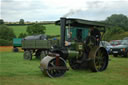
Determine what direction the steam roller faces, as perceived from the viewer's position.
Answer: facing the viewer and to the left of the viewer

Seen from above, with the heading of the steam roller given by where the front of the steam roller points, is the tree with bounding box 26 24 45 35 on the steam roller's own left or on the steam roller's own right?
on the steam roller's own right

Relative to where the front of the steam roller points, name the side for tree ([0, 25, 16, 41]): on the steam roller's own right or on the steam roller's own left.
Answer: on the steam roller's own right
